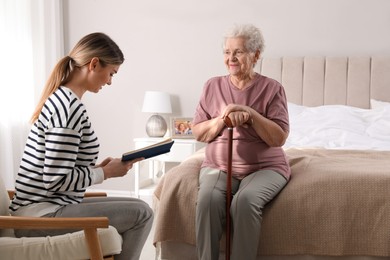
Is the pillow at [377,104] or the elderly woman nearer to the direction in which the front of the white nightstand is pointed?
the elderly woman

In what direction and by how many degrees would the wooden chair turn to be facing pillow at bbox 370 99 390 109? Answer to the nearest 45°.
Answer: approximately 45° to its left

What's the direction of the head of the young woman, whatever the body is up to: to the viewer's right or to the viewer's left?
to the viewer's right

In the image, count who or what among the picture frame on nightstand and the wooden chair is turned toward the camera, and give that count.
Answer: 1

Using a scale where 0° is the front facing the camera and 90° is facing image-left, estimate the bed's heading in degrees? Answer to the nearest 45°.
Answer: approximately 0°

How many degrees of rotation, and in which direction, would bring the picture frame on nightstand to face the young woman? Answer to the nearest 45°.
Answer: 0° — it already faces them

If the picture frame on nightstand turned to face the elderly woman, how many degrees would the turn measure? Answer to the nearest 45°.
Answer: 0° — it already faces them

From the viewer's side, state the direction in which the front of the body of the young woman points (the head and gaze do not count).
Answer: to the viewer's right
